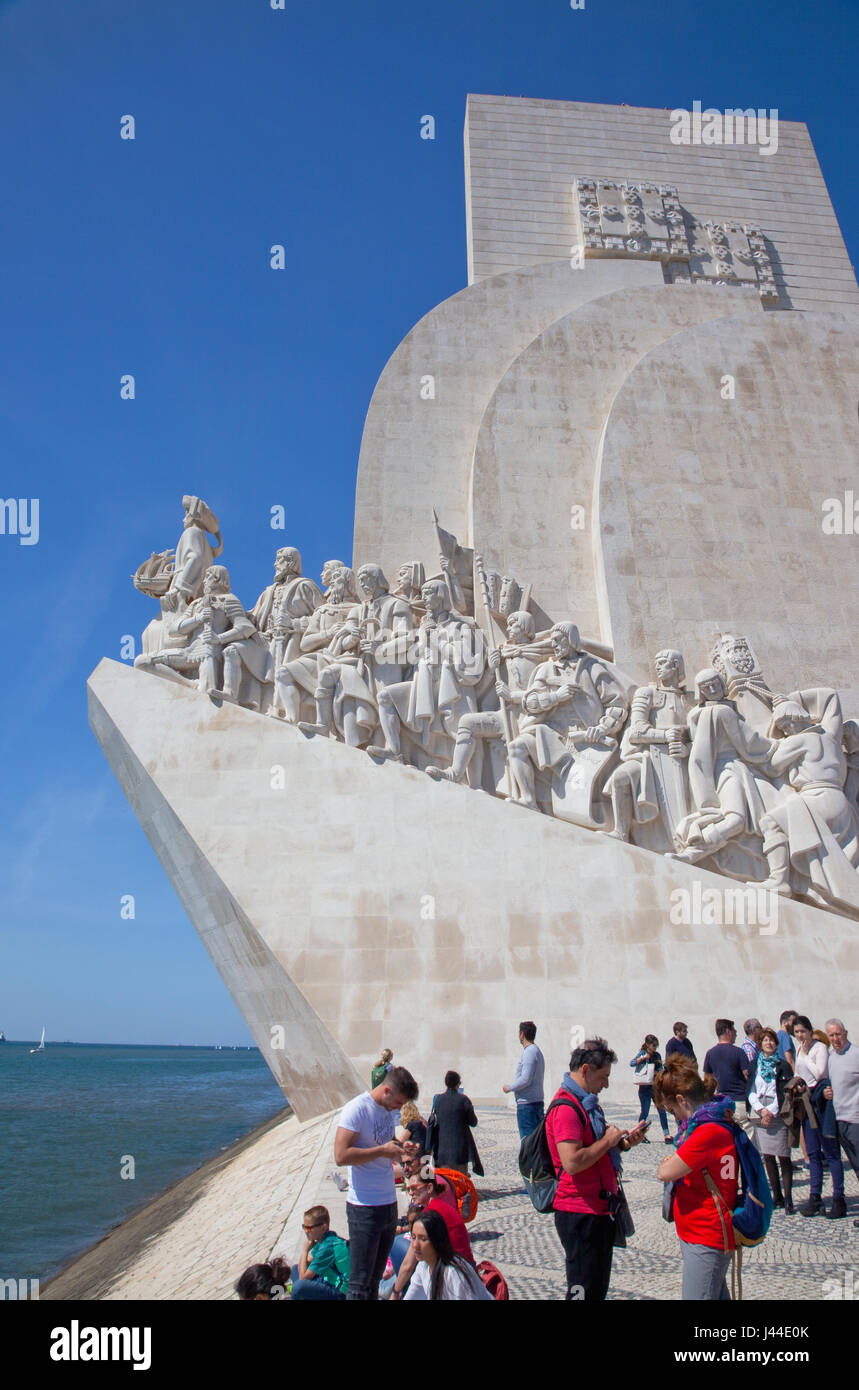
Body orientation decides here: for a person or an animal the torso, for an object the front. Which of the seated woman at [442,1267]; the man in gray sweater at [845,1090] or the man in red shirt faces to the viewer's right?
the man in red shirt

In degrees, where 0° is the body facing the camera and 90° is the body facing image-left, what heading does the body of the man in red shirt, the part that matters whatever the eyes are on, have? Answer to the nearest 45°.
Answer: approximately 270°

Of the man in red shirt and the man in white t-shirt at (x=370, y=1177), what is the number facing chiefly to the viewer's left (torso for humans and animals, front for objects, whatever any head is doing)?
0

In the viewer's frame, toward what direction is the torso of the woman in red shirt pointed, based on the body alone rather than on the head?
to the viewer's left

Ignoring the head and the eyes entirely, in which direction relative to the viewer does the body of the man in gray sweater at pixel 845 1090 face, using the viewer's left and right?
facing the viewer and to the left of the viewer

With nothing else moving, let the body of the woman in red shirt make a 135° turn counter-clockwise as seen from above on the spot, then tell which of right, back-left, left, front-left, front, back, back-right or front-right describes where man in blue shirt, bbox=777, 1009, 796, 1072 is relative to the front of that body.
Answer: back-left

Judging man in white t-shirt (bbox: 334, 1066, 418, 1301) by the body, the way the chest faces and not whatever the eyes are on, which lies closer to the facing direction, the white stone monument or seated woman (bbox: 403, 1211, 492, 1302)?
the seated woman

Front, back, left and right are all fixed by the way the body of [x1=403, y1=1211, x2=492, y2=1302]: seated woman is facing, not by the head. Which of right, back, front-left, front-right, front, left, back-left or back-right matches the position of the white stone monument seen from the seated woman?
back-right

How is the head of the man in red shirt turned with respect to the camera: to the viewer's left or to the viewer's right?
to the viewer's right
